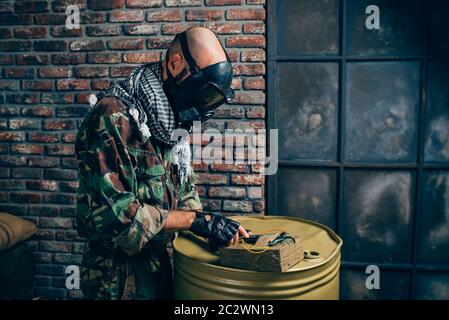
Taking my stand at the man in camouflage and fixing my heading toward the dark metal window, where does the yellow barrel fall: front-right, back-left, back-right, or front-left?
front-right

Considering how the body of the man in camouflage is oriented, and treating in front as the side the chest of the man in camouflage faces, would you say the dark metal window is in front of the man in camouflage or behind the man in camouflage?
in front

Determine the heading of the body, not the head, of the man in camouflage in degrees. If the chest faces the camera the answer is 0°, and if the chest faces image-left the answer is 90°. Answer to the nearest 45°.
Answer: approximately 270°

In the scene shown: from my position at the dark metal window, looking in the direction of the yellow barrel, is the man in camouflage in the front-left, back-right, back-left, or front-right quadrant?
front-right
